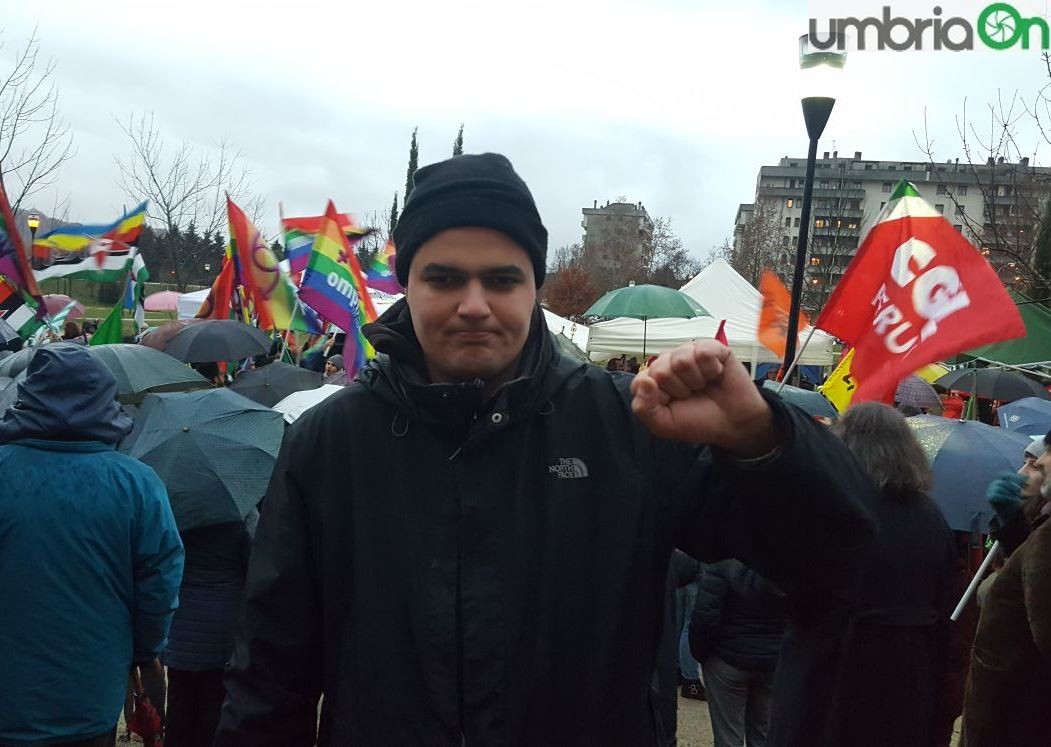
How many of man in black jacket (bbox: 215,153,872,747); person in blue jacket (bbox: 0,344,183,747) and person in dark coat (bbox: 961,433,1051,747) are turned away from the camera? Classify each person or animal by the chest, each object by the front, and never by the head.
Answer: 1

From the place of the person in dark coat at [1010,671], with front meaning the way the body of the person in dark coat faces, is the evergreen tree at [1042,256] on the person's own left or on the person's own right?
on the person's own right

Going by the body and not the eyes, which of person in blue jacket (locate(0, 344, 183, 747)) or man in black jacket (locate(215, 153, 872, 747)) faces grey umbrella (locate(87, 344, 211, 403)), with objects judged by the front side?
the person in blue jacket

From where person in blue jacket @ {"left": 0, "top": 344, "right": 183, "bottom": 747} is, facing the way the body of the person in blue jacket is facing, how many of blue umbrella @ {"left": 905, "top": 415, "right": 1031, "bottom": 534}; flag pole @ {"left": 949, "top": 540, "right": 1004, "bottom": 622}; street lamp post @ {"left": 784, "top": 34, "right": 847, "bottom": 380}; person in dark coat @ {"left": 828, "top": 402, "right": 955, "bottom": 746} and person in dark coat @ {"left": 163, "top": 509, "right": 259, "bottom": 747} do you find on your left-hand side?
0

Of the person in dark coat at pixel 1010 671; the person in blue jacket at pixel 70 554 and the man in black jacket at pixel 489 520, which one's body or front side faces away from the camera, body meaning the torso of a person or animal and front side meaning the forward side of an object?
the person in blue jacket

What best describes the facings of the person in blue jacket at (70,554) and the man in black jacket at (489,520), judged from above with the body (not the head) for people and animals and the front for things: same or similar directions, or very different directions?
very different directions

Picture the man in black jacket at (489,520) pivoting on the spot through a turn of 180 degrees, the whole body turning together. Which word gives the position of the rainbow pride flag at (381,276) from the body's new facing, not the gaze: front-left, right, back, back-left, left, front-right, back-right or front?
front

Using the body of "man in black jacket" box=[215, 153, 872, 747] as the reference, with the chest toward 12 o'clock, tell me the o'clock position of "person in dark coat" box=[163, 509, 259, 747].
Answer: The person in dark coat is roughly at 5 o'clock from the man in black jacket.

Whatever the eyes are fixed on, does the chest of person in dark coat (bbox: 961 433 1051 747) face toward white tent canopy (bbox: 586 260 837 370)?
no

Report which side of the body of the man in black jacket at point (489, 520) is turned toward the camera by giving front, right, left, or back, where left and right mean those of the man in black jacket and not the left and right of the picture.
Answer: front

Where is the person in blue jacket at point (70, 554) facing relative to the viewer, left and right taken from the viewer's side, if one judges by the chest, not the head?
facing away from the viewer

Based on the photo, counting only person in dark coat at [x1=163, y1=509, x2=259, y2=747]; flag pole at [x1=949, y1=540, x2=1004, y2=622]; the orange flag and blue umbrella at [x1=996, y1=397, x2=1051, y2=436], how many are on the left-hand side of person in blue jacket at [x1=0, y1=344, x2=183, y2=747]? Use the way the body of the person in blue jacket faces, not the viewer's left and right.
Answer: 0

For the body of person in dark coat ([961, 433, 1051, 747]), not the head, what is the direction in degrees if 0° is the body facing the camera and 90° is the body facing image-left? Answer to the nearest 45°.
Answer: approximately 90°

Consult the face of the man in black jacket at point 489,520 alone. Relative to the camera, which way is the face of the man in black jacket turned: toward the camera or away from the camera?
toward the camera
